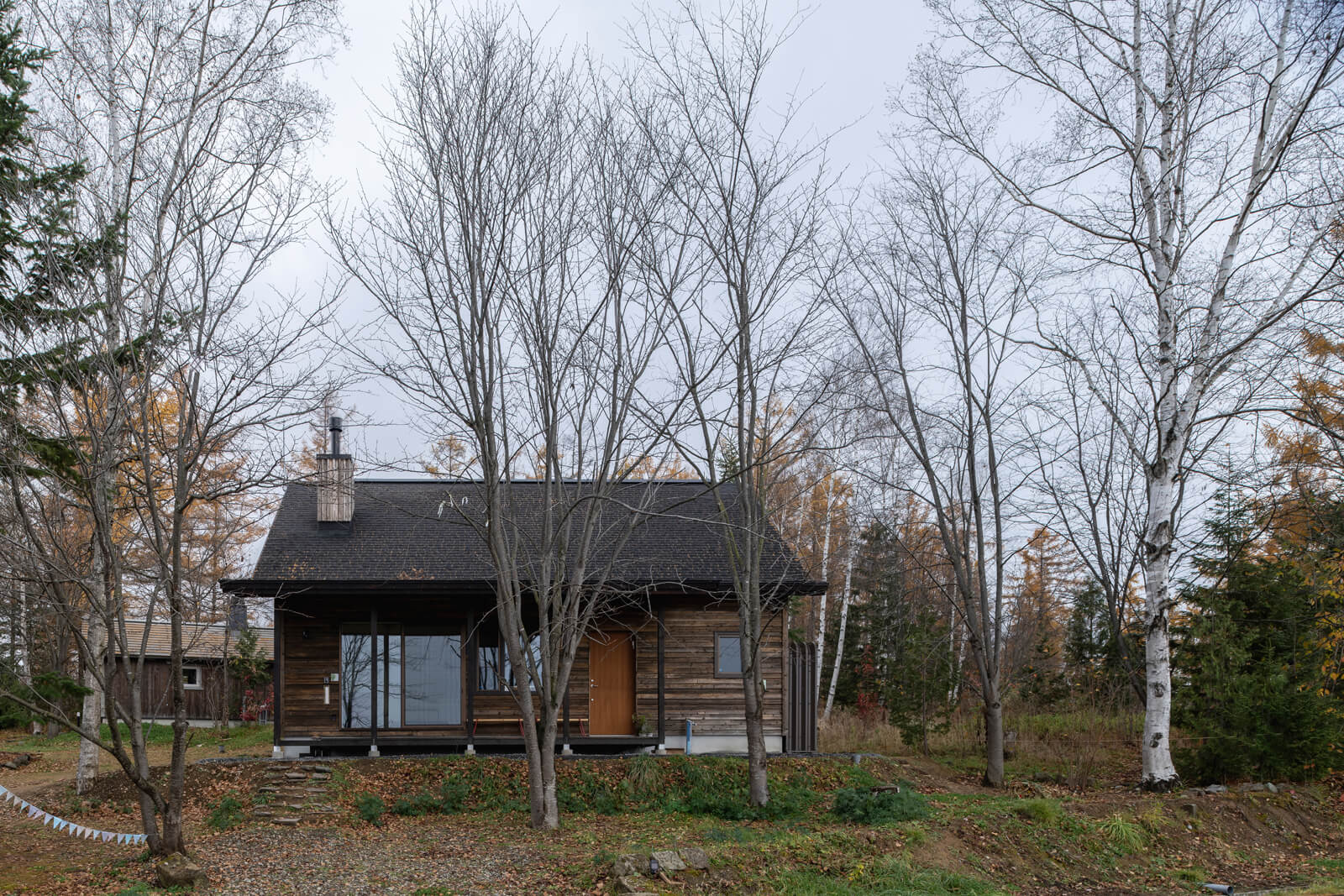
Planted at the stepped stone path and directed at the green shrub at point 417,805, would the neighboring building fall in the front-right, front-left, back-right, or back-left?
back-left

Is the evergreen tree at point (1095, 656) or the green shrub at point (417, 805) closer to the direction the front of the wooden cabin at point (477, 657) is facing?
the green shrub

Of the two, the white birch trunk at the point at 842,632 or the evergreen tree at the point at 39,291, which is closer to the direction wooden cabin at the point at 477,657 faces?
the evergreen tree

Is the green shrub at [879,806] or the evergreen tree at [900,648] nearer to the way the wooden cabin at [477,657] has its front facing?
the green shrub

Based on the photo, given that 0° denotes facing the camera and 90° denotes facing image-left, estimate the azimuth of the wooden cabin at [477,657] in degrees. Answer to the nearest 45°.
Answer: approximately 0°

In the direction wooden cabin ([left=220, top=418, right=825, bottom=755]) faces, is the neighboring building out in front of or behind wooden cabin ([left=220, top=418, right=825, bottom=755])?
behind

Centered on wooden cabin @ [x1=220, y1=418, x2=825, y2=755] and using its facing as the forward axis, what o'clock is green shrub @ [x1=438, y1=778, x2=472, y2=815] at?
The green shrub is roughly at 12 o'clock from the wooden cabin.

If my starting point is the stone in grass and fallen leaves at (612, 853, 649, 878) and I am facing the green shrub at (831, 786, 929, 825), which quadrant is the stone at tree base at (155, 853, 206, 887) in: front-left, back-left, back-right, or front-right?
back-left
